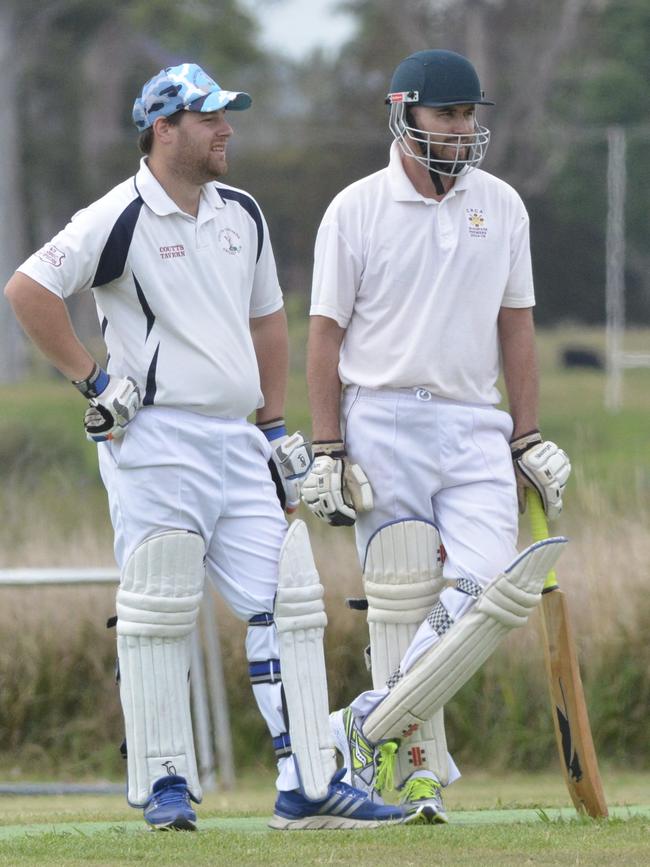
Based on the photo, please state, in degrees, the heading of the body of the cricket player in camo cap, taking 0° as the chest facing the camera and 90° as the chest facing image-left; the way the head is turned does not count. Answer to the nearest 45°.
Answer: approximately 315°

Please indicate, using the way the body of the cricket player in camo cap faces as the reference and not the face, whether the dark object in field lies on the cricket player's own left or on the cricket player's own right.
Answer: on the cricket player's own left

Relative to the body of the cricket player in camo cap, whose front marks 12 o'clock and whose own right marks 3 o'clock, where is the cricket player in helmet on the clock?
The cricket player in helmet is roughly at 10 o'clock from the cricket player in camo cap.

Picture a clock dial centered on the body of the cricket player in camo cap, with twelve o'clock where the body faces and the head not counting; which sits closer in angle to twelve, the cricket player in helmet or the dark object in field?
the cricket player in helmet
